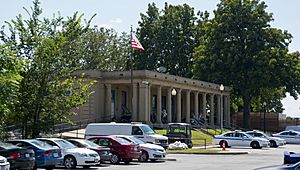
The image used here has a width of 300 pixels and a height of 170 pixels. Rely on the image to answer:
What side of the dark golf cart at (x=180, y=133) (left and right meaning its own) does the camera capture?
front

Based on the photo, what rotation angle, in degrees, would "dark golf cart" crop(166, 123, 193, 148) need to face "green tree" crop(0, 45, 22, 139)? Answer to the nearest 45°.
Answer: approximately 45° to its right

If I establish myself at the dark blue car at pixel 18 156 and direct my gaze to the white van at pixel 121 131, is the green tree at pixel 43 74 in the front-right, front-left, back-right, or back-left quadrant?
front-left

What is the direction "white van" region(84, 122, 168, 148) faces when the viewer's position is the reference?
facing the viewer and to the right of the viewer

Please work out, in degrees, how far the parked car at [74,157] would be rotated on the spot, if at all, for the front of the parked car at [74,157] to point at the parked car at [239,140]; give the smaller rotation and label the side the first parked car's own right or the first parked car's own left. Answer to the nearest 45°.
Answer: approximately 90° to the first parked car's own left

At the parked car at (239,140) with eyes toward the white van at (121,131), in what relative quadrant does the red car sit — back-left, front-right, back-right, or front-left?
front-left

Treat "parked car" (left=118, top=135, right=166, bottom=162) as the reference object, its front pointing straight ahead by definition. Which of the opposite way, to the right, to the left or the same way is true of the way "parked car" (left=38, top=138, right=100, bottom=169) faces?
the same way

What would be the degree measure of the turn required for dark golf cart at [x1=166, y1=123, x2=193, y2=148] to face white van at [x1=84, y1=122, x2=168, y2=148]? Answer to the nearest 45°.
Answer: approximately 45° to its right
